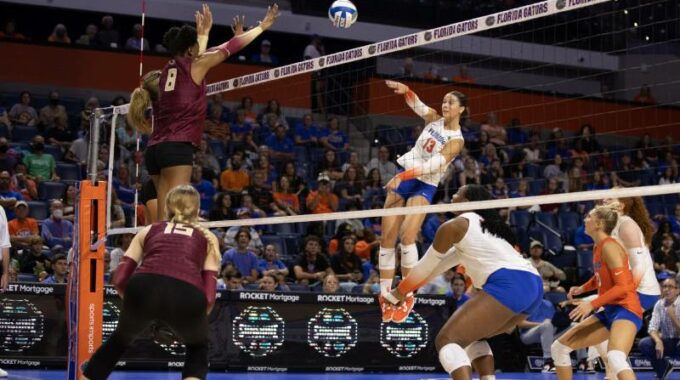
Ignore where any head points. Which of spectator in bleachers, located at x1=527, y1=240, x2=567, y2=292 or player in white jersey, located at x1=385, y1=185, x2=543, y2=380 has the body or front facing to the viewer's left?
the player in white jersey

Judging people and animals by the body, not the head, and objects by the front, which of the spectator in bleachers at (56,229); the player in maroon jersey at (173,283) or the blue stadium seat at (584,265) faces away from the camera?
the player in maroon jersey

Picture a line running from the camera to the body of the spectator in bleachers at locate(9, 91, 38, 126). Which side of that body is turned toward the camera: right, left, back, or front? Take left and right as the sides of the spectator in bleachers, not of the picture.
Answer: front

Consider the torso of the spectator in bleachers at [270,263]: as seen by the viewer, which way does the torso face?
toward the camera

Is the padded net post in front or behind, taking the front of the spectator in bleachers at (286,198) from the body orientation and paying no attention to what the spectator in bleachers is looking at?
in front

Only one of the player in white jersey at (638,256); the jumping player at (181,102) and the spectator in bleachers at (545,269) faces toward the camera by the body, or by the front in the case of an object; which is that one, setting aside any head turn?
the spectator in bleachers

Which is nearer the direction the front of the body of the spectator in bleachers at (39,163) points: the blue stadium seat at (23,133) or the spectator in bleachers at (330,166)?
the spectator in bleachers

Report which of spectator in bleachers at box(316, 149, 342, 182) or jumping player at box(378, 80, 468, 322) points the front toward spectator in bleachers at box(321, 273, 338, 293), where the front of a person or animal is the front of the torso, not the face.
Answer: spectator in bleachers at box(316, 149, 342, 182)

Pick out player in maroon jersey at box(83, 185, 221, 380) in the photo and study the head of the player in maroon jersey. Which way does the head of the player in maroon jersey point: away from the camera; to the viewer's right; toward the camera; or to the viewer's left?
away from the camera

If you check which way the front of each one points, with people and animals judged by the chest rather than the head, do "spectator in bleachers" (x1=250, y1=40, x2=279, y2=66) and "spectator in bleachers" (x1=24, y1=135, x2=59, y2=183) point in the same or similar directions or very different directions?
same or similar directions

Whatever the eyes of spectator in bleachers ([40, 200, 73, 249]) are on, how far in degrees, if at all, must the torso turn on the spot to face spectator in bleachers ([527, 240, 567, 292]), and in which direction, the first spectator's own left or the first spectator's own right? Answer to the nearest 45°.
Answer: approximately 90° to the first spectator's own left

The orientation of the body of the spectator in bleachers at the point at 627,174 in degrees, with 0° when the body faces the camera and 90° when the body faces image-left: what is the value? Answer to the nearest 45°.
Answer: approximately 0°

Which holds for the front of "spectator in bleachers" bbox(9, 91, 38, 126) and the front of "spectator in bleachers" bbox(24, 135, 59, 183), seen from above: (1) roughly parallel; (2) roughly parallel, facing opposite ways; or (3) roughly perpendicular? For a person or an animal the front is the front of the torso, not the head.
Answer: roughly parallel

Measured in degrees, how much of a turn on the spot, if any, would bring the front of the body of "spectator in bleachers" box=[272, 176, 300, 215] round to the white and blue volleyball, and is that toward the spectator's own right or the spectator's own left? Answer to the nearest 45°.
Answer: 0° — they already face it

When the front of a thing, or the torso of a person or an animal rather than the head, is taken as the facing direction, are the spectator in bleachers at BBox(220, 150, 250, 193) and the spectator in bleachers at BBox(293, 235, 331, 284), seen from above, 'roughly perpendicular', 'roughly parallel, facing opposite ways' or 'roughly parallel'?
roughly parallel

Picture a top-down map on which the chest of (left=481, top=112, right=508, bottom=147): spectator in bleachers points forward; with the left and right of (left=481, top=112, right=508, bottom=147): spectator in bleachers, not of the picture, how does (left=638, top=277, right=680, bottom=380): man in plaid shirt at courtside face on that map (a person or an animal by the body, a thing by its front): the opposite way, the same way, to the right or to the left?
the same way

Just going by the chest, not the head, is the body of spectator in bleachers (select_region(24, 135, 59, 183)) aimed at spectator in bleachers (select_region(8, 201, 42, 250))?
yes

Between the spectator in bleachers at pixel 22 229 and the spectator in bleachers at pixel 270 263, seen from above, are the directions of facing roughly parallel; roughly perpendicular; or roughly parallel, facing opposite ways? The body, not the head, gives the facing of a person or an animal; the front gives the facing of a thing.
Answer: roughly parallel

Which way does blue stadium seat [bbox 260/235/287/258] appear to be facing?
toward the camera

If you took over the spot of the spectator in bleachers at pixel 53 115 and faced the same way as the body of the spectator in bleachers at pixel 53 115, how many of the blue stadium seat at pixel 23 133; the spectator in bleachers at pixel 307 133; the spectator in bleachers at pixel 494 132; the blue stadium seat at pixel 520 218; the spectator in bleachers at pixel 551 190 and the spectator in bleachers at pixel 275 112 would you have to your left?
5
